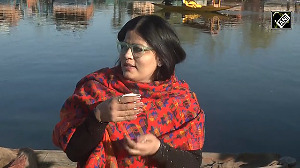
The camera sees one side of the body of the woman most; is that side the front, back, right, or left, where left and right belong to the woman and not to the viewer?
front
